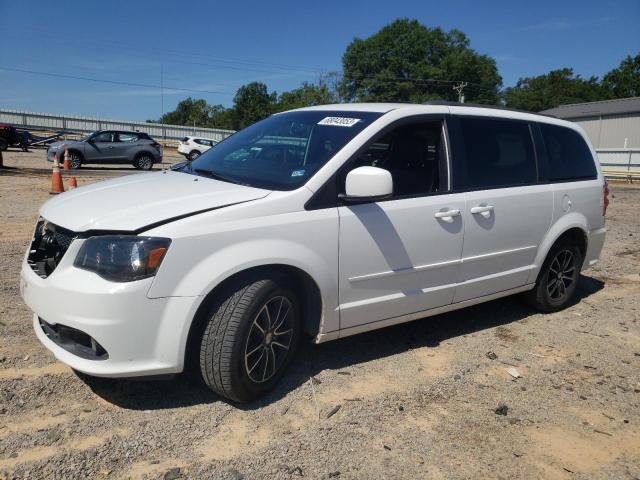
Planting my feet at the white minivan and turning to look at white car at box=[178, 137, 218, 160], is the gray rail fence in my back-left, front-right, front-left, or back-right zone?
front-right

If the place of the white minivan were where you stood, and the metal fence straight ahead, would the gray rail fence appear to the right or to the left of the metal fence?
right

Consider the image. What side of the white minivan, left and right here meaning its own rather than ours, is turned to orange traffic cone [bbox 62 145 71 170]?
right

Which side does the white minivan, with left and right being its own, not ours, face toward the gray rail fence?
back

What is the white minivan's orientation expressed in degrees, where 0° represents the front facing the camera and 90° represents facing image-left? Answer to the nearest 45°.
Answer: approximately 45°

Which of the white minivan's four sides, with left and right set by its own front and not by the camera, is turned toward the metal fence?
right

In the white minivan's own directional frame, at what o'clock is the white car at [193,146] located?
The white car is roughly at 4 o'clock from the white minivan.
